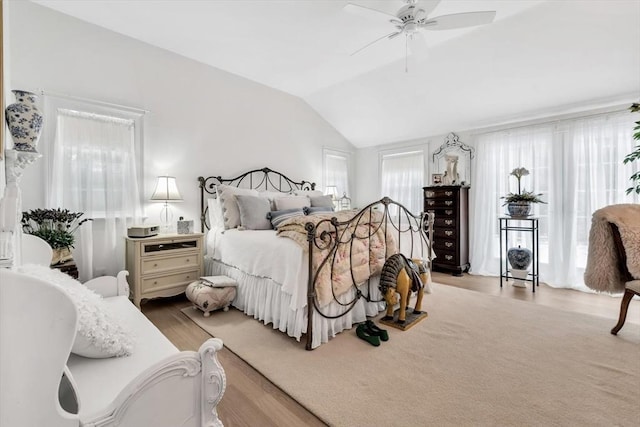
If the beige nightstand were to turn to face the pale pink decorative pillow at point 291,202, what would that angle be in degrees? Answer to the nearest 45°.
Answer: approximately 45° to its left

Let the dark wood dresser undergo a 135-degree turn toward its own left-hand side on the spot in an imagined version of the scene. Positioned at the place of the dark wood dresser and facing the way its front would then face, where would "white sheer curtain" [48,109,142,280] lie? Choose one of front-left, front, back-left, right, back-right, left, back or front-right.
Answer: back-right

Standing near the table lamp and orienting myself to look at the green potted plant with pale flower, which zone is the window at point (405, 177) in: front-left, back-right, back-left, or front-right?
front-left

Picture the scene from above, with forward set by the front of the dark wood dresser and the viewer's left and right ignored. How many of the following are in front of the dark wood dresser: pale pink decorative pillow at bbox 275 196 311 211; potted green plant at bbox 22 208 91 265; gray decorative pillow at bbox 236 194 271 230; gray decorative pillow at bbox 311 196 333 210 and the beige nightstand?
5

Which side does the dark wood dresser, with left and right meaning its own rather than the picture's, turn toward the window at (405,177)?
right

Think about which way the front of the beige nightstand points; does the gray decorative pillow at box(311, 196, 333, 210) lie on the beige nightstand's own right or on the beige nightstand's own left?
on the beige nightstand's own left

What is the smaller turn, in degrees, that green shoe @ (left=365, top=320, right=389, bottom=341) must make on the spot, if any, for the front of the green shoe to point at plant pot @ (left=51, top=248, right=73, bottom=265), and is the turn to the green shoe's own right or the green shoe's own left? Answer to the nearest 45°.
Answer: approximately 135° to the green shoe's own right

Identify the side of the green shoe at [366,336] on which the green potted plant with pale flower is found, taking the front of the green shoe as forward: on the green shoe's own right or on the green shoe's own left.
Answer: on the green shoe's own left

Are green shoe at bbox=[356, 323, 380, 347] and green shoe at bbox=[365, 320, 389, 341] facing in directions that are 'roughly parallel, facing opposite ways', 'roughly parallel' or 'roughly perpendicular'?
roughly parallel

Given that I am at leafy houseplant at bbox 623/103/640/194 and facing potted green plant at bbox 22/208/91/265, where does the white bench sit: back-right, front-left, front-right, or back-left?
front-left

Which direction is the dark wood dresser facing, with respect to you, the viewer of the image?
facing the viewer and to the left of the viewer

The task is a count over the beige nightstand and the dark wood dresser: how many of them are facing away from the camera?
0

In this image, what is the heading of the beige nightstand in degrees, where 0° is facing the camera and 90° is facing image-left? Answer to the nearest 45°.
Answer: approximately 315°

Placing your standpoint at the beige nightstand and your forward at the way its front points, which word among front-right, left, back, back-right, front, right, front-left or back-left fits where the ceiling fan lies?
front

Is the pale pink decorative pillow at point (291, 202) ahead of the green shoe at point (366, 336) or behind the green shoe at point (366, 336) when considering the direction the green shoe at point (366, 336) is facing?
behind

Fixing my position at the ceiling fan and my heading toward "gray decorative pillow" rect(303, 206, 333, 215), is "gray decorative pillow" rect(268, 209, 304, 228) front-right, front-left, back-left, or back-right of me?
front-left

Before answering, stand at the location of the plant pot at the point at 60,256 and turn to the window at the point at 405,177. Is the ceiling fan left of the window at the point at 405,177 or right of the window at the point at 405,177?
right

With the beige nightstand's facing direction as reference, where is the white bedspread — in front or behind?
in front
